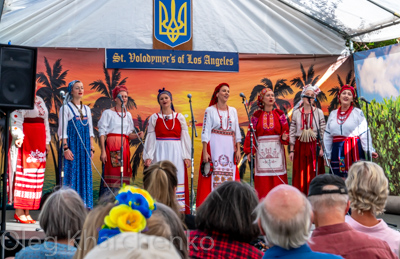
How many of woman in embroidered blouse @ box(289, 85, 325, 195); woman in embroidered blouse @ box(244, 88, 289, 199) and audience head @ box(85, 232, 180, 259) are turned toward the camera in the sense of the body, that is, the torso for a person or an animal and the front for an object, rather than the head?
2

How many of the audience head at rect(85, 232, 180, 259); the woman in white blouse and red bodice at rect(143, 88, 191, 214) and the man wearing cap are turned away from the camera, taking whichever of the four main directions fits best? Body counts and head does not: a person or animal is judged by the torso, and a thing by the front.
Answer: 2

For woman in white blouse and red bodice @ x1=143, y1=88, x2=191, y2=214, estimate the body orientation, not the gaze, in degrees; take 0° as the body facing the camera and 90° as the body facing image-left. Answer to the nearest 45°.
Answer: approximately 0°

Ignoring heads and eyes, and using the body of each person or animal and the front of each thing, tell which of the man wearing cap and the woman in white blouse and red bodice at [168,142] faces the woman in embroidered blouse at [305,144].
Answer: the man wearing cap

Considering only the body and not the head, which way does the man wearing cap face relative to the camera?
away from the camera

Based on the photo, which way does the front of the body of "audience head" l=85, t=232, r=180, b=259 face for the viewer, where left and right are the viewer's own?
facing away from the viewer

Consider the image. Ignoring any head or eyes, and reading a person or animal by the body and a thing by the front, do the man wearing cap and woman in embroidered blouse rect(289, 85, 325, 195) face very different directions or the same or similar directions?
very different directions

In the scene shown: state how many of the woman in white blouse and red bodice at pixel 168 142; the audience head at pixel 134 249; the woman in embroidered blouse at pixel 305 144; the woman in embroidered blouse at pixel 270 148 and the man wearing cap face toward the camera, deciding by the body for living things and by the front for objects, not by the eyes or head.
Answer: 3

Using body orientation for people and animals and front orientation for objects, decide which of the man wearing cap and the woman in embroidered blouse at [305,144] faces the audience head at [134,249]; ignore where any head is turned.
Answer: the woman in embroidered blouse

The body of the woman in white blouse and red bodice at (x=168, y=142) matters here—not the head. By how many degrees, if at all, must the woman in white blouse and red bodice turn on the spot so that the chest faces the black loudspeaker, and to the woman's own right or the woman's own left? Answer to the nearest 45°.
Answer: approximately 45° to the woman's own right
